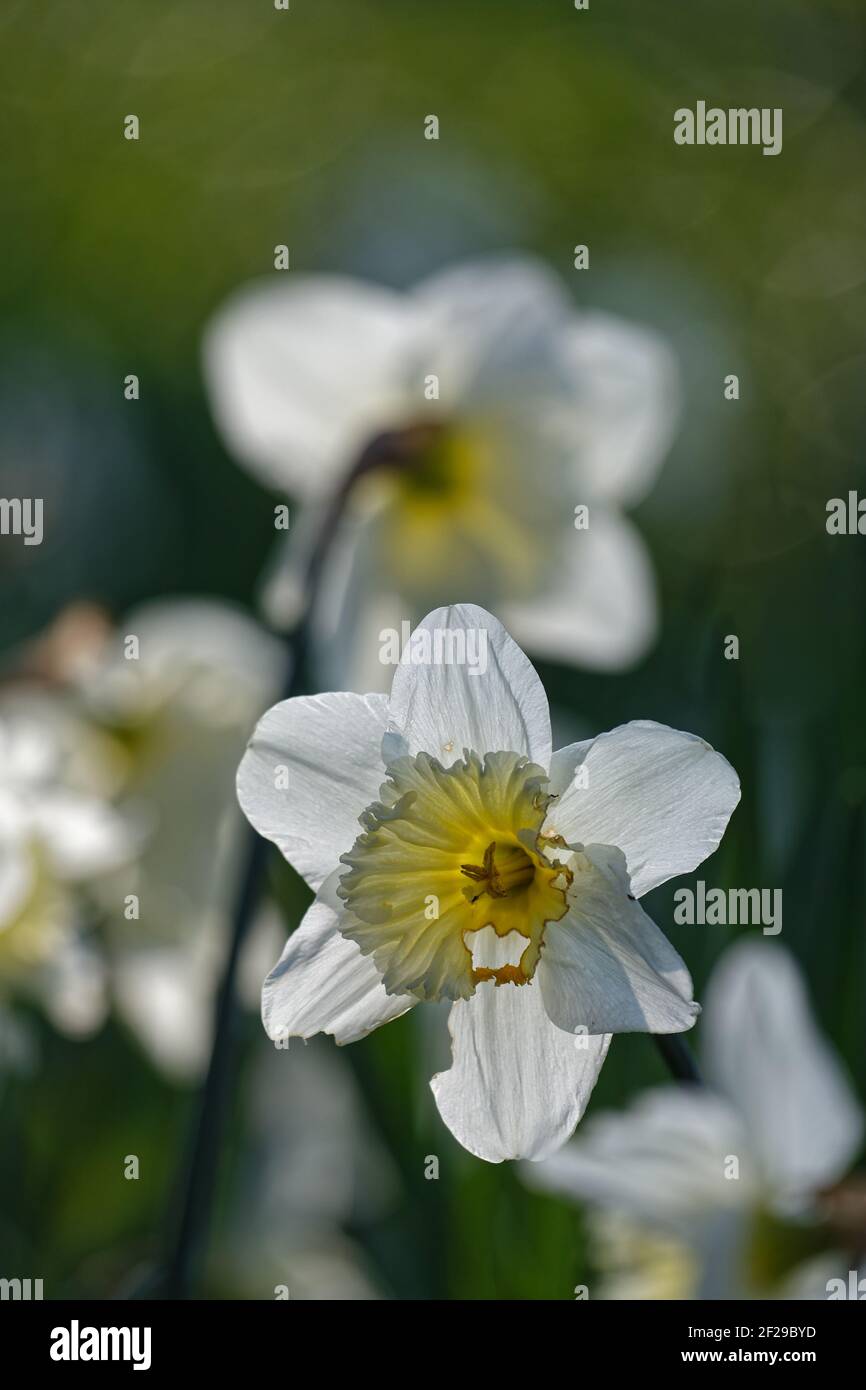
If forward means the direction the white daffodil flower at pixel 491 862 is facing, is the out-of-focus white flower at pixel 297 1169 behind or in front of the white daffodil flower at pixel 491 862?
behind

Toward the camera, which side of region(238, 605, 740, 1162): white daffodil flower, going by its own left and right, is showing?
front
